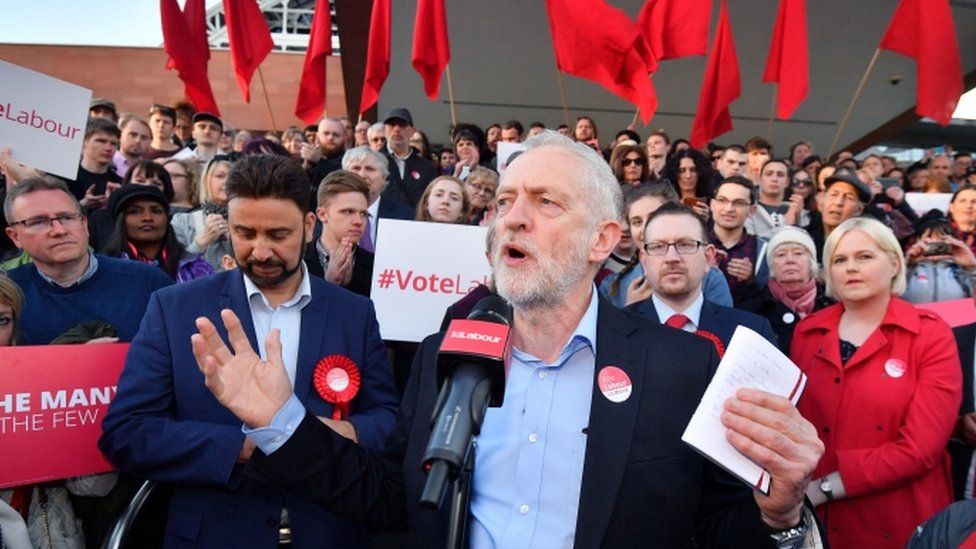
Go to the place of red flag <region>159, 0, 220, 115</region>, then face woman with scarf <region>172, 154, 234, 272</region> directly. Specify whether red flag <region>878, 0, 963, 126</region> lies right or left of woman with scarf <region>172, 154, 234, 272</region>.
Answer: left

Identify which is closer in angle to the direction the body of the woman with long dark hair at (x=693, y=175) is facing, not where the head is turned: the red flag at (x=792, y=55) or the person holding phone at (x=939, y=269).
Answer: the person holding phone

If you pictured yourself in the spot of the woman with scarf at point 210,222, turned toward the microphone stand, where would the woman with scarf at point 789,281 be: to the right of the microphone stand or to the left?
left

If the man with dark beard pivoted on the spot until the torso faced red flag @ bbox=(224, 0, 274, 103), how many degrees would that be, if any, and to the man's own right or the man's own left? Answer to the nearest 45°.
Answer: approximately 180°

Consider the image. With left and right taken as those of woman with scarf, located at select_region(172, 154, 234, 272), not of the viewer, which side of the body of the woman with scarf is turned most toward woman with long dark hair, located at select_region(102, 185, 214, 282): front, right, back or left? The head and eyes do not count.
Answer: right

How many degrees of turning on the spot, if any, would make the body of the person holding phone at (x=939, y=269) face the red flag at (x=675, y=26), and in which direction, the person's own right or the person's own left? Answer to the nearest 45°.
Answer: approximately 135° to the person's own right

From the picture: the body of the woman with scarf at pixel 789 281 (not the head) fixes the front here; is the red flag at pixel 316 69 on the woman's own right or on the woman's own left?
on the woman's own right

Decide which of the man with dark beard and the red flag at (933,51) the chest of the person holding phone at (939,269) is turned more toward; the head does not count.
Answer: the man with dark beard

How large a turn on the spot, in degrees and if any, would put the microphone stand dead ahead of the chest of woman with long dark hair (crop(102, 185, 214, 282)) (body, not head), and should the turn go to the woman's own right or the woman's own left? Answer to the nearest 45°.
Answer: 0° — they already face it
